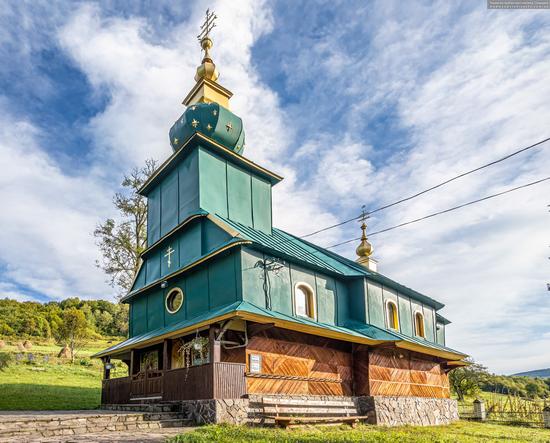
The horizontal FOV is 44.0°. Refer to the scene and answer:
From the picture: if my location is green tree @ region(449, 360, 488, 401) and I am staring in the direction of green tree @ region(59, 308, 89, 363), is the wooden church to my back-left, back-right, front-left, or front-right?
front-left

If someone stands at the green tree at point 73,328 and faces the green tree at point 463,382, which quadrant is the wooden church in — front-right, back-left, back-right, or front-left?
front-right

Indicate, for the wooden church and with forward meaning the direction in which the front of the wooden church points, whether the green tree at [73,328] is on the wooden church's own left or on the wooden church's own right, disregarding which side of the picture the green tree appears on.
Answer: on the wooden church's own right

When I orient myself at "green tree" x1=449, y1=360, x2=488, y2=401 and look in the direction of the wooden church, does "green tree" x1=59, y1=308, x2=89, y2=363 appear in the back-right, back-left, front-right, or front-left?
front-right

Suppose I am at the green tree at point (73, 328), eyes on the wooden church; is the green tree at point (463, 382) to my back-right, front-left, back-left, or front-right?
front-left

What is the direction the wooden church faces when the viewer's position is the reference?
facing the viewer and to the left of the viewer

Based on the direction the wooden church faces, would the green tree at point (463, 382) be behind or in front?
behind
